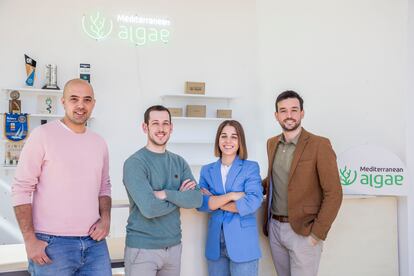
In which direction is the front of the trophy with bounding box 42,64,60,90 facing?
toward the camera

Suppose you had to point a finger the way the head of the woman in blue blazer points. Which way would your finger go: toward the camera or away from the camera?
toward the camera

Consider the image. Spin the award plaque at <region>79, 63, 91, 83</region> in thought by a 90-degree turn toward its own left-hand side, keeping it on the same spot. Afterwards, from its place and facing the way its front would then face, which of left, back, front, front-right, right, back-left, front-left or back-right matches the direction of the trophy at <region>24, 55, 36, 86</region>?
back

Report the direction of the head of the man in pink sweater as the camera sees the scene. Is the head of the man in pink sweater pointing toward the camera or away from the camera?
toward the camera

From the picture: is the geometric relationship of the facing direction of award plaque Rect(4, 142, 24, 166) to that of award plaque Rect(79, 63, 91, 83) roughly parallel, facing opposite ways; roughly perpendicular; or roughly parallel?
roughly parallel

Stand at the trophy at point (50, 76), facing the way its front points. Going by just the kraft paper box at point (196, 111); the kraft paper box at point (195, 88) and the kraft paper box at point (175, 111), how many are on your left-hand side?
3

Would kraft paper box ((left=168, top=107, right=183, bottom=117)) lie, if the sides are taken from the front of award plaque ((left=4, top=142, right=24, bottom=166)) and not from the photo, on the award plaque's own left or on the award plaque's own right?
on the award plaque's own left

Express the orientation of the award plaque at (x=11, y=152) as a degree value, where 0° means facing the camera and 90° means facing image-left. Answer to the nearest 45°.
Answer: approximately 0°

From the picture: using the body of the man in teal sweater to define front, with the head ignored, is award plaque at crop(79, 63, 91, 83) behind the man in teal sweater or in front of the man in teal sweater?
behind

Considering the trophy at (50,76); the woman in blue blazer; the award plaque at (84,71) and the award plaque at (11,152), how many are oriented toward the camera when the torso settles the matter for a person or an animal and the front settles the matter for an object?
4

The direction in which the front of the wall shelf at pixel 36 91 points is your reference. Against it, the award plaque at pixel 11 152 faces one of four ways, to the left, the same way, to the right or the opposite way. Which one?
the same way

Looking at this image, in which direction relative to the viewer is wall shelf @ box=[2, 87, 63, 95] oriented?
toward the camera

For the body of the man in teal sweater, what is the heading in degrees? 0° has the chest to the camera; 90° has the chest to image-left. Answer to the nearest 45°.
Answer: approximately 315°

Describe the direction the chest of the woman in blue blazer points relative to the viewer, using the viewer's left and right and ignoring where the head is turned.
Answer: facing the viewer

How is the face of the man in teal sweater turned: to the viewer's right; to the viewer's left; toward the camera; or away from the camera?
toward the camera
